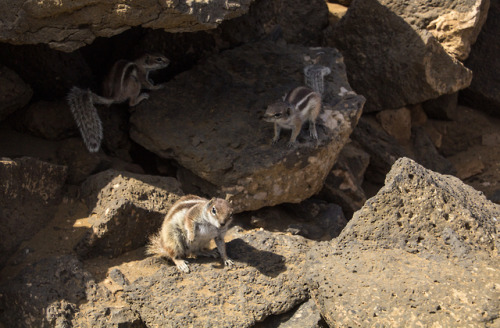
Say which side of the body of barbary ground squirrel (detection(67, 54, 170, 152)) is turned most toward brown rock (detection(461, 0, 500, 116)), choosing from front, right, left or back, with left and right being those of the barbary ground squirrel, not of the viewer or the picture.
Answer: front

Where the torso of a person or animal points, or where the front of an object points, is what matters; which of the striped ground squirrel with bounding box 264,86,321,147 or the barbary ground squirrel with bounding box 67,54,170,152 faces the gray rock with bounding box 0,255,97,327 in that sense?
the striped ground squirrel

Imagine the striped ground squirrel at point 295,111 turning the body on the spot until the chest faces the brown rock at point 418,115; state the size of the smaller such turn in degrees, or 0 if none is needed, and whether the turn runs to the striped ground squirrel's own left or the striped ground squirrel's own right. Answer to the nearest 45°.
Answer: approximately 180°

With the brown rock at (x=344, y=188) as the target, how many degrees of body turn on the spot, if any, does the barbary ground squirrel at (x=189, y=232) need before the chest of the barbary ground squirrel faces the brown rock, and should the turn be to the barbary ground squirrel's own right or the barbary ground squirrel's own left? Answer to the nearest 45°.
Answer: approximately 90° to the barbary ground squirrel's own left

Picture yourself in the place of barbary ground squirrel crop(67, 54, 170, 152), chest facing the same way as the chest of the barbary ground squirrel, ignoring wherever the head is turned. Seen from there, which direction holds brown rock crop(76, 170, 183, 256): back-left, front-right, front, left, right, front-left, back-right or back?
right

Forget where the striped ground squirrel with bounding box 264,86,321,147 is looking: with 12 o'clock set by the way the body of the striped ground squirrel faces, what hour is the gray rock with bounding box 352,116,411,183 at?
The gray rock is roughly at 6 o'clock from the striped ground squirrel.

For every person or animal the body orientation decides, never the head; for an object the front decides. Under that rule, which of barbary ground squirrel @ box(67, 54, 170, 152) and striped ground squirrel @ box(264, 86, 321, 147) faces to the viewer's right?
the barbary ground squirrel

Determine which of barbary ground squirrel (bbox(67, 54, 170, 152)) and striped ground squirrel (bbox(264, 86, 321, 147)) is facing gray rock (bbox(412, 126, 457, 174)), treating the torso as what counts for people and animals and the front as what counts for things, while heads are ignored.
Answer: the barbary ground squirrel

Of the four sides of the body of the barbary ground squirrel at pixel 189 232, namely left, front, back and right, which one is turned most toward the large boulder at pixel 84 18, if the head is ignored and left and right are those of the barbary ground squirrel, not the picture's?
back

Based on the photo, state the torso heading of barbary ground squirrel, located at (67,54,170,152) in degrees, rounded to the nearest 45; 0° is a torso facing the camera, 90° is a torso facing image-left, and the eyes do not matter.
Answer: approximately 270°

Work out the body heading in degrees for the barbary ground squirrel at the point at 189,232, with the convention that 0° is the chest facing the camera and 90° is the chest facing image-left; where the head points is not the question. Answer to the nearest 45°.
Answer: approximately 315°

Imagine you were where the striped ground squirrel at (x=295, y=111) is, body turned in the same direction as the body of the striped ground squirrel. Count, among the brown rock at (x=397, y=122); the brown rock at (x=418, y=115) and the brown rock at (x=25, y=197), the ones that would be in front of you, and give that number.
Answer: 1

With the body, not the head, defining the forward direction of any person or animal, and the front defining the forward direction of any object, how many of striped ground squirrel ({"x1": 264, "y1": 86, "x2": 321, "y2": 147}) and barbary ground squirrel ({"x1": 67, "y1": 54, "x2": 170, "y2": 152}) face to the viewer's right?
1

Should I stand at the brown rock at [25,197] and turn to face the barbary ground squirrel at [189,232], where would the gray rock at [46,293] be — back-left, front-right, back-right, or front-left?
front-right

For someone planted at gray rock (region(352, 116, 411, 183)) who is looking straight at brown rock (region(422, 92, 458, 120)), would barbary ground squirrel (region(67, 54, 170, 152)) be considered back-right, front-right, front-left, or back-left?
back-left

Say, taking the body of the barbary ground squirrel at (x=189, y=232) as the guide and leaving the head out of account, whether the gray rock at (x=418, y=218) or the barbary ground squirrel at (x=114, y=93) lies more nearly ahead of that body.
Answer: the gray rock
